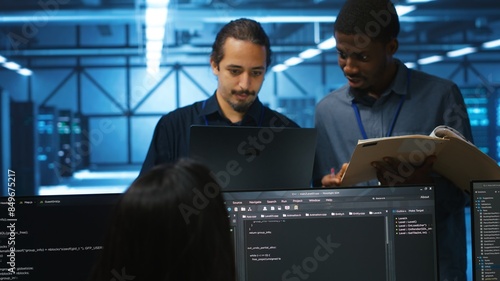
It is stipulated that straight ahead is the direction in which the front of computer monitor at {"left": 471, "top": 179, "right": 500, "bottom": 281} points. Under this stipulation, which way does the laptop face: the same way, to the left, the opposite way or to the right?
the opposite way

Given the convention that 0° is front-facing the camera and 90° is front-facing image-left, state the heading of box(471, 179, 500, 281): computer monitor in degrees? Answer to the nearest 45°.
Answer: approximately 0°

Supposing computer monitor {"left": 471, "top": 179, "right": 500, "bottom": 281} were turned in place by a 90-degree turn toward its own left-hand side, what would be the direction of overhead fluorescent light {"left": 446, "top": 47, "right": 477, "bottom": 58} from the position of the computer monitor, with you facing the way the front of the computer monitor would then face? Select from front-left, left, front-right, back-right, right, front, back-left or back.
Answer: left

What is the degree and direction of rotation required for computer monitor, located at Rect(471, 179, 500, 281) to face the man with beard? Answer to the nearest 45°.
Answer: approximately 135° to its right

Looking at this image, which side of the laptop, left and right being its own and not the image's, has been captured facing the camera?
back

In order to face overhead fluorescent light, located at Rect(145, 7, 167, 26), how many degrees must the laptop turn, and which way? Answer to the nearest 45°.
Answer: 0° — it already faces it

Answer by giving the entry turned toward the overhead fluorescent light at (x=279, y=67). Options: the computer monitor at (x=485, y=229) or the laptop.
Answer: the laptop

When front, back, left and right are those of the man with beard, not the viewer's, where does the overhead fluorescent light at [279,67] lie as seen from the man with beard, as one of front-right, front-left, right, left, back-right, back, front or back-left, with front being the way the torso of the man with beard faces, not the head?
back

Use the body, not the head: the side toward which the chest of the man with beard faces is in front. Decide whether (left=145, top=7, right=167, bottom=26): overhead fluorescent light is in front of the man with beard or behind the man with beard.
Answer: behind

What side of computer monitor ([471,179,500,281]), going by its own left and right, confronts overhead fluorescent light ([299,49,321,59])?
back
